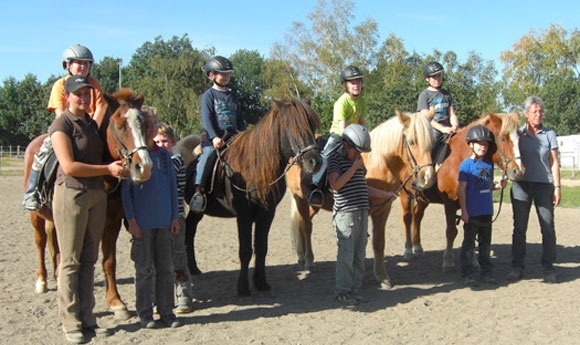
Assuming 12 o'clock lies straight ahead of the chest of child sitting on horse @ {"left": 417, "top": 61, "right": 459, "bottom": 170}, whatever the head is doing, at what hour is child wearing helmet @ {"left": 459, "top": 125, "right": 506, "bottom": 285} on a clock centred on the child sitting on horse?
The child wearing helmet is roughly at 1 o'clock from the child sitting on horse.

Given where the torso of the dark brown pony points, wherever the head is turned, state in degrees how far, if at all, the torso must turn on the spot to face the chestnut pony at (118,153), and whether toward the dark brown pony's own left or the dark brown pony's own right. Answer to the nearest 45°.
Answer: approximately 90° to the dark brown pony's own right

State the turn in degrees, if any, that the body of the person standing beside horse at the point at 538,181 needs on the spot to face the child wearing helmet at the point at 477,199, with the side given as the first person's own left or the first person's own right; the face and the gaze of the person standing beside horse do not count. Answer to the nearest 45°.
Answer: approximately 45° to the first person's own right

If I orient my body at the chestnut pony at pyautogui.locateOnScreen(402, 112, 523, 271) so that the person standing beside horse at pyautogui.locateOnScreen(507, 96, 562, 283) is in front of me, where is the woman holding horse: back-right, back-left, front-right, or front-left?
back-right

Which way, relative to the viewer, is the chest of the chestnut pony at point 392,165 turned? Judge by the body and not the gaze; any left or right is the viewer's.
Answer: facing the viewer and to the right of the viewer

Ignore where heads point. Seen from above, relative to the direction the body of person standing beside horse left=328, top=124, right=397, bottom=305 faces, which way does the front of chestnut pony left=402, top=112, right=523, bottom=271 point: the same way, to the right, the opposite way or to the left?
the same way

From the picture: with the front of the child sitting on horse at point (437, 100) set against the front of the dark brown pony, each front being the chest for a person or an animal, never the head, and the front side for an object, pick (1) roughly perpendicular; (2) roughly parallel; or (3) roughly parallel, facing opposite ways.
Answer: roughly parallel

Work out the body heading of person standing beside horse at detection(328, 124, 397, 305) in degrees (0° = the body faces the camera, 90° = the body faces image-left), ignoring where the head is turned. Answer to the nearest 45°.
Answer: approximately 315°

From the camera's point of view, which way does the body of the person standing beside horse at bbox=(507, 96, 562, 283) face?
toward the camera

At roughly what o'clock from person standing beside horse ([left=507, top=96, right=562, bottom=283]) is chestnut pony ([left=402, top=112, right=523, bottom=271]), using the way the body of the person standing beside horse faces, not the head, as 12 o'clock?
The chestnut pony is roughly at 3 o'clock from the person standing beside horse.

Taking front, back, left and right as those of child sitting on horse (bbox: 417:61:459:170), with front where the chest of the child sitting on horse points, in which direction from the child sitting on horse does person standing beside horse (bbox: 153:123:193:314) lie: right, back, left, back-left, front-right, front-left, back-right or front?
right

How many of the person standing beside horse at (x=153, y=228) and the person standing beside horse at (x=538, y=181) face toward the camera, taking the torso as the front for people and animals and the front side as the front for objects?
2

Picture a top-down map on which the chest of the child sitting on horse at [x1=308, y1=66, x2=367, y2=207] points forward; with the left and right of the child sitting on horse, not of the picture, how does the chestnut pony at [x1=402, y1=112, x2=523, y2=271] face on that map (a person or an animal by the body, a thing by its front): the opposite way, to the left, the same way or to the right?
the same way
